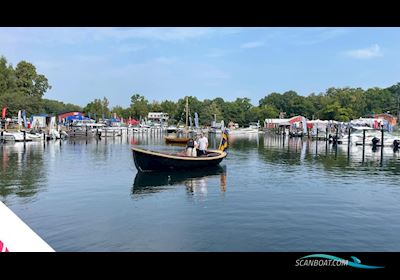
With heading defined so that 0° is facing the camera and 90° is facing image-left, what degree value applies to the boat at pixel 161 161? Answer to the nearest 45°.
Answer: approximately 90°

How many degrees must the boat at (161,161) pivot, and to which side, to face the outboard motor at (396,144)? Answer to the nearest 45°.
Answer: approximately 135° to its right
